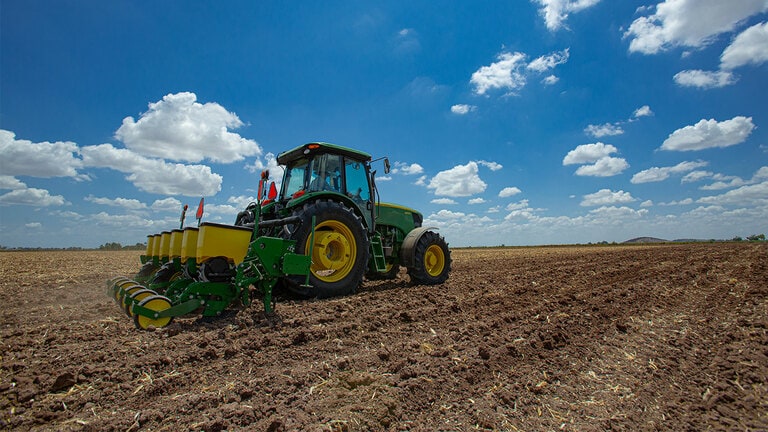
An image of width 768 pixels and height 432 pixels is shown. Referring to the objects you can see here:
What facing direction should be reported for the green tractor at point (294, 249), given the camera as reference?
facing away from the viewer and to the right of the viewer
